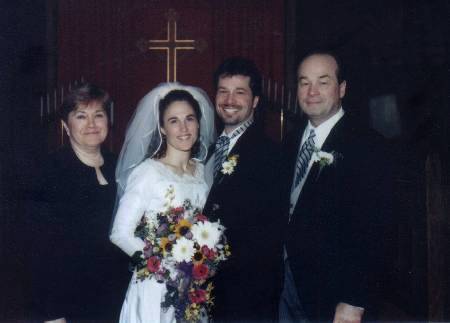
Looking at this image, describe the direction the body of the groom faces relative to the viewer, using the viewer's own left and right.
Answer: facing the viewer and to the left of the viewer

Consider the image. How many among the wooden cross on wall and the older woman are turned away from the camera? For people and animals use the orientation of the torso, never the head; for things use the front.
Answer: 0

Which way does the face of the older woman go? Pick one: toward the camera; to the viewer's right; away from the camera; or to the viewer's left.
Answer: toward the camera

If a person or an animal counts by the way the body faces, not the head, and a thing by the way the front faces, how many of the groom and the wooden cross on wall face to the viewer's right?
0

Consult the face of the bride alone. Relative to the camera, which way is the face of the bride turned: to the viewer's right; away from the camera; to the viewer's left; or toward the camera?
toward the camera

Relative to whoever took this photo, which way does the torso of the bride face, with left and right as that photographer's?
facing the viewer and to the right of the viewer

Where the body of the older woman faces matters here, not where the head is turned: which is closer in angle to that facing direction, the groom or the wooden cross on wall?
the groom

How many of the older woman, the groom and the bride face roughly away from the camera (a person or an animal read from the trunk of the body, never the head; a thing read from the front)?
0

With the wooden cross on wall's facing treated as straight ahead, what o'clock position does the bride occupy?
The bride is roughly at 12 o'clock from the wooden cross on wall.

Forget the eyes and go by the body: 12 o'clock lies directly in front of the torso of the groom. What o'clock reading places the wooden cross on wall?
The wooden cross on wall is roughly at 4 o'clock from the groom.

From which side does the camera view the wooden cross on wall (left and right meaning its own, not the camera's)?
front

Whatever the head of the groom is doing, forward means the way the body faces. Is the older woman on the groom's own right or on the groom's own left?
on the groom's own right

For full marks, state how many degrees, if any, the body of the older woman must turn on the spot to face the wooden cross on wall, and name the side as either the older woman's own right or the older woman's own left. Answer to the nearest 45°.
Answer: approximately 135° to the older woman's own left
